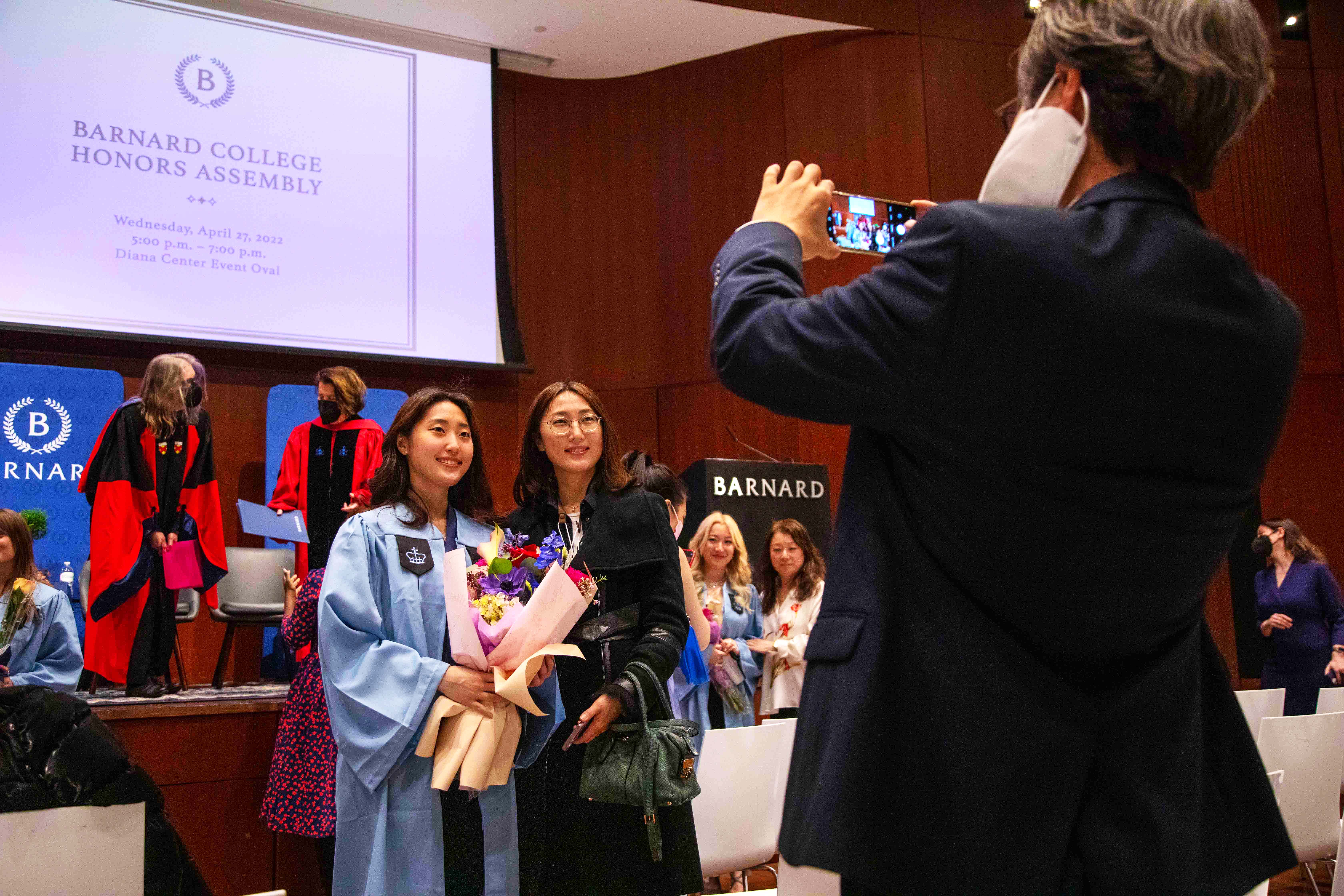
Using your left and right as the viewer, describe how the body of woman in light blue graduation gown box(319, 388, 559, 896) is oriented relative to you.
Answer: facing the viewer and to the right of the viewer

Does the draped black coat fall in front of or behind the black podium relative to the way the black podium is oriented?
in front

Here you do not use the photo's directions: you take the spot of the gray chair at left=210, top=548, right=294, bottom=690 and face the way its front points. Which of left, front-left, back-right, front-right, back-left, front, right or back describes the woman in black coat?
front

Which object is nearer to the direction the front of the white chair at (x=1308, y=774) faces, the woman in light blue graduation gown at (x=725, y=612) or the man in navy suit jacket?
the woman in light blue graduation gown

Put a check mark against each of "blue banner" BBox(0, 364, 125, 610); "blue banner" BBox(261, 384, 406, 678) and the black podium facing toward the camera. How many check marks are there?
3

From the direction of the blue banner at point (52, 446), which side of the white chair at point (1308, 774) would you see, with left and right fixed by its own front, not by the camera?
left

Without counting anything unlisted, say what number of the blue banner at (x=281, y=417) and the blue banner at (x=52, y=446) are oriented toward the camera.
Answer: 2

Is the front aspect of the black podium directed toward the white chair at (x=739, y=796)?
yes

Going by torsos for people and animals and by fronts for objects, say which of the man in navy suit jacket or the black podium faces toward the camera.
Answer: the black podium

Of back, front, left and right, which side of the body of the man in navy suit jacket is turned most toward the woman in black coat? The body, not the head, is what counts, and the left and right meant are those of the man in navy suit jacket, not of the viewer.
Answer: front

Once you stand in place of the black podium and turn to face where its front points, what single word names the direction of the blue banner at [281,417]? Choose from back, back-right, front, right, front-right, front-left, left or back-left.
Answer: right

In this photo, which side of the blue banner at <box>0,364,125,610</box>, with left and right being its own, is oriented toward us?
front

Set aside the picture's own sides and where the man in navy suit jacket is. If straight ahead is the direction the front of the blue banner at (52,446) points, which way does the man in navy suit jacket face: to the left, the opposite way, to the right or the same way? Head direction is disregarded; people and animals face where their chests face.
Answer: the opposite way

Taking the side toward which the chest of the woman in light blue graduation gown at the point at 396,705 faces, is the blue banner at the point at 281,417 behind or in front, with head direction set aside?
behind

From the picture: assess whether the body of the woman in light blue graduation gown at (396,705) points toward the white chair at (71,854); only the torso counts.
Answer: no

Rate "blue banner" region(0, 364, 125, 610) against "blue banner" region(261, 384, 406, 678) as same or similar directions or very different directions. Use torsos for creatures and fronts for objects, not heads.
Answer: same or similar directions

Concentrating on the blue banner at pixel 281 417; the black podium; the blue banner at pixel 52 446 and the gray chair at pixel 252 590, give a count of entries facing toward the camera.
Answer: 4

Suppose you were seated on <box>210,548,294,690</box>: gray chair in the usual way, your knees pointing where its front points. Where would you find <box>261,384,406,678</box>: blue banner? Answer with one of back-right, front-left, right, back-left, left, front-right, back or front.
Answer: back

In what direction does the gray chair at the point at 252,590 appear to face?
toward the camera

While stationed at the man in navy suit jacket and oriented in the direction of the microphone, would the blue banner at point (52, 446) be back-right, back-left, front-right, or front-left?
front-left

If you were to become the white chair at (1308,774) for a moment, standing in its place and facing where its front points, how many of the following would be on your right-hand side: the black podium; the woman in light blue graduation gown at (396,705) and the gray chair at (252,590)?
0

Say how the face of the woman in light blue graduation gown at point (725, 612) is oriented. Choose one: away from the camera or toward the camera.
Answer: toward the camera
